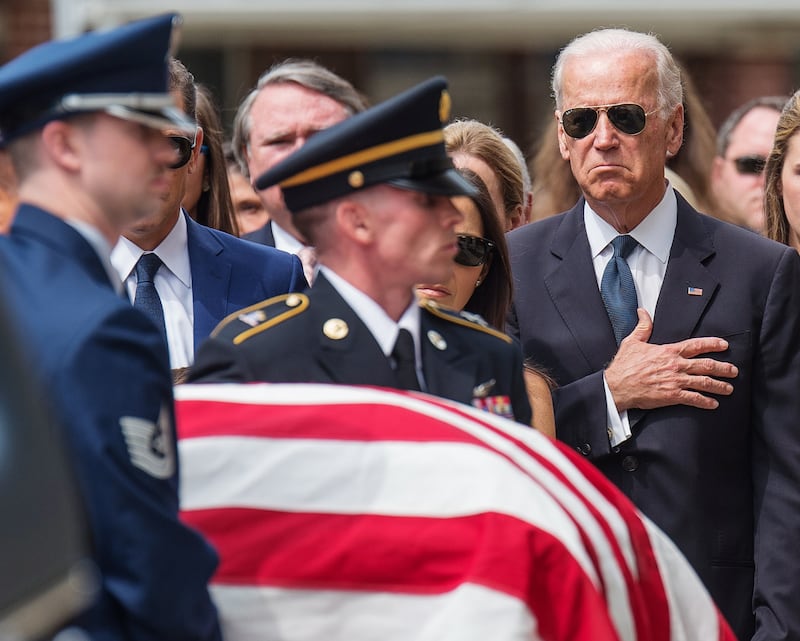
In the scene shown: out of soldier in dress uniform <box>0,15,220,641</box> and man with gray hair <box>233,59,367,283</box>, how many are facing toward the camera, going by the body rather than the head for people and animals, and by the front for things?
1

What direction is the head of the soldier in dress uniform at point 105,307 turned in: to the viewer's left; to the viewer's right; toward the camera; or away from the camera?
to the viewer's right

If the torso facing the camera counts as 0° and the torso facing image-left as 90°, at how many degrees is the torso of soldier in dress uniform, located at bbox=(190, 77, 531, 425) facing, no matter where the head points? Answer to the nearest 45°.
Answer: approximately 315°

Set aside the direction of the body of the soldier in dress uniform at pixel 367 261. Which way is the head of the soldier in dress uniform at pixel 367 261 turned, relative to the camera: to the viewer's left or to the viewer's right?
to the viewer's right

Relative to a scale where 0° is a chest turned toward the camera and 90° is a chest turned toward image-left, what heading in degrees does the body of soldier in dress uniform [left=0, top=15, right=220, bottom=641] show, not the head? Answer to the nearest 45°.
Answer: approximately 270°

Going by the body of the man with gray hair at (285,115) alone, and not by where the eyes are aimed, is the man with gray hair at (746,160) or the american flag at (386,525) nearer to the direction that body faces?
the american flag

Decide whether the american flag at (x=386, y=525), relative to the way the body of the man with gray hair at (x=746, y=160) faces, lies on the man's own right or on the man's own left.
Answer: on the man's own right

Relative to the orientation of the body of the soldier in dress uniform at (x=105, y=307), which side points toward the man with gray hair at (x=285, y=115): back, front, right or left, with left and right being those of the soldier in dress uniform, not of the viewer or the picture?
left

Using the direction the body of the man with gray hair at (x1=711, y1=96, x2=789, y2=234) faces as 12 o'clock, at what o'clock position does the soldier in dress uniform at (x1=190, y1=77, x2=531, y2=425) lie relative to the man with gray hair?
The soldier in dress uniform is roughly at 2 o'clock from the man with gray hair.

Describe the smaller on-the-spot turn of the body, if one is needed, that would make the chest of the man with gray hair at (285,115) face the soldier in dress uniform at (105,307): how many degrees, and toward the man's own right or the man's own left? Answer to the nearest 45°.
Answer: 0° — they already face them

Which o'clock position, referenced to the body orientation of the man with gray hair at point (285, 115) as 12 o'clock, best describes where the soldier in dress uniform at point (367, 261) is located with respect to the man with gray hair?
The soldier in dress uniform is roughly at 12 o'clock from the man with gray hair.
